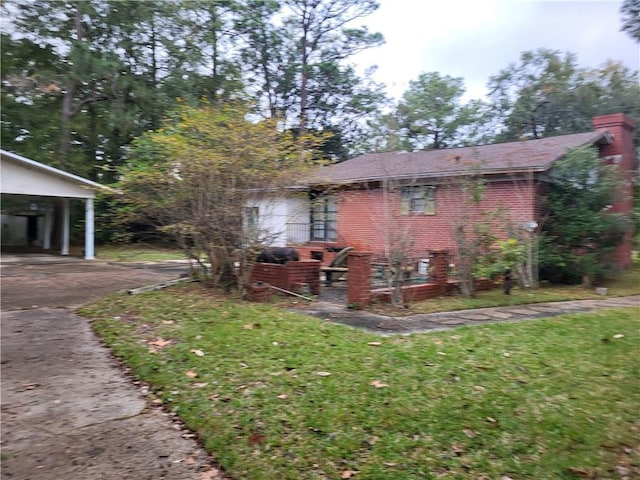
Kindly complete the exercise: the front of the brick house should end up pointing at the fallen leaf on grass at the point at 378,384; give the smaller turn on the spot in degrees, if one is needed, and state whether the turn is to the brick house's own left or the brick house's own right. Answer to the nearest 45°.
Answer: approximately 45° to the brick house's own left

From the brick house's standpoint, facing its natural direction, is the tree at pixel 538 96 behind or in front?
behind

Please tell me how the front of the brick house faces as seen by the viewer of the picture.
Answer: facing the viewer and to the left of the viewer

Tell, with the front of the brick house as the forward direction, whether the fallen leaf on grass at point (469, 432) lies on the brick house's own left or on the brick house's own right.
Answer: on the brick house's own left

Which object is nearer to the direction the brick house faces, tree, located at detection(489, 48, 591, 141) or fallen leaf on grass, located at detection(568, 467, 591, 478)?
the fallen leaf on grass

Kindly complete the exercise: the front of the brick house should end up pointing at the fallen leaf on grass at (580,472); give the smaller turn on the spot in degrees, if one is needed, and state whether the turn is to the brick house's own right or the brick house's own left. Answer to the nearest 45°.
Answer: approximately 45° to the brick house's own left

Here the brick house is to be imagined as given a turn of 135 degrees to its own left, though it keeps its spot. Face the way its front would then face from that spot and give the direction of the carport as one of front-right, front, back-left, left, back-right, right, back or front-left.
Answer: back

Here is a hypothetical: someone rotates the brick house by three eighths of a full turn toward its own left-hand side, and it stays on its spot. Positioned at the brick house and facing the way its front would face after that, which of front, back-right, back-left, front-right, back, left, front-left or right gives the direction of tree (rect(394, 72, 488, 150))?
left

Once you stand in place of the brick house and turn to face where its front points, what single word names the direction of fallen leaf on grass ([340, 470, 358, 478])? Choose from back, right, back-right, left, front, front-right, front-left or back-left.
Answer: front-left

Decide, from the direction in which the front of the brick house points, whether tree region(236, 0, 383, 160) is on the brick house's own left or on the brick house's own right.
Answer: on the brick house's own right

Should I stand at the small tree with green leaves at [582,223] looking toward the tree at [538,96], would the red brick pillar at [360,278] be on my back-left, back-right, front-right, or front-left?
back-left
